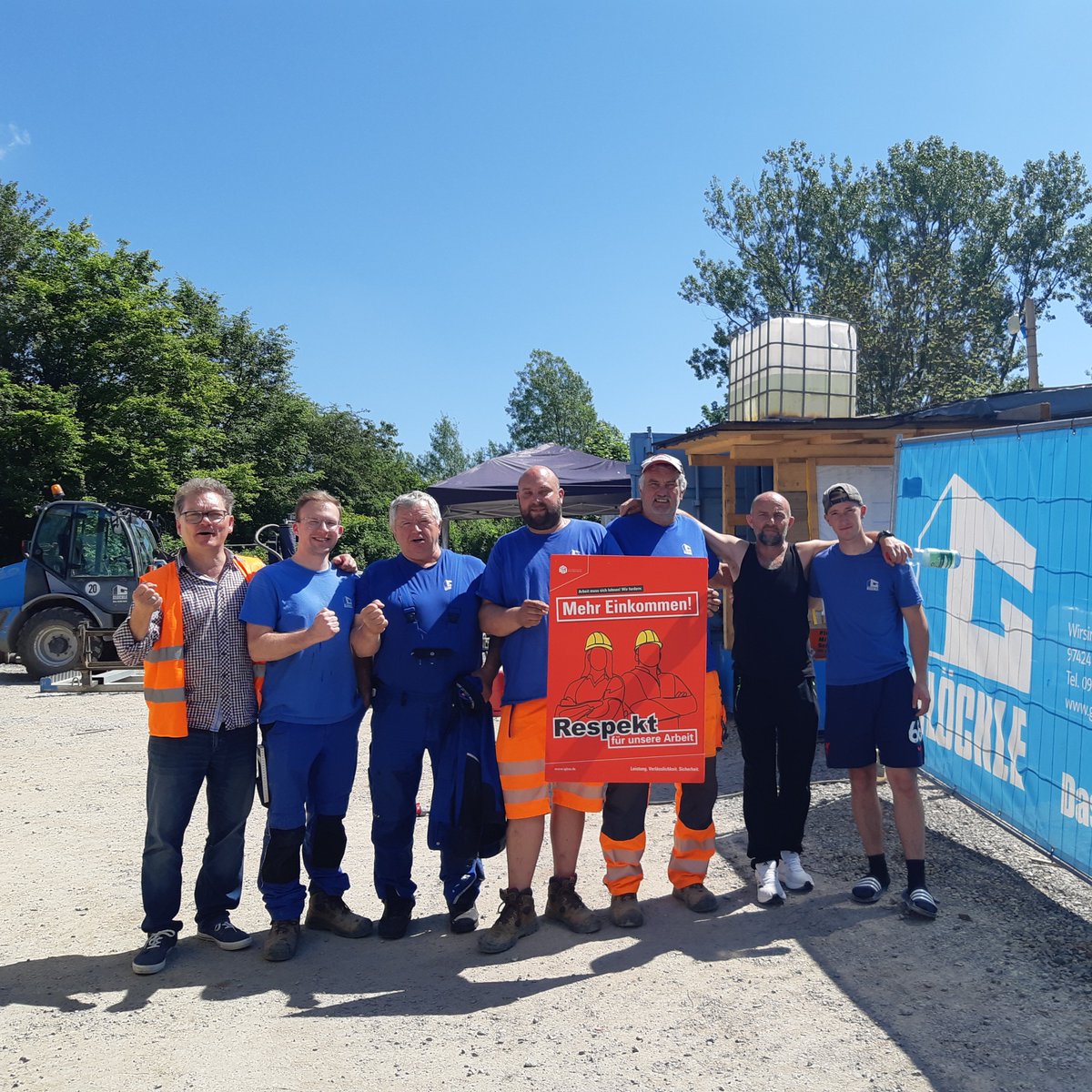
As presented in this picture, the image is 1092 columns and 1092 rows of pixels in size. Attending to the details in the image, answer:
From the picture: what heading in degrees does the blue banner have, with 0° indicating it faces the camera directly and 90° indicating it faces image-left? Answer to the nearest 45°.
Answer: approximately 45°

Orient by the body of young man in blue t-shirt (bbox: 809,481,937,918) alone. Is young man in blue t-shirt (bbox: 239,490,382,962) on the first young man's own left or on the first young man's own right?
on the first young man's own right

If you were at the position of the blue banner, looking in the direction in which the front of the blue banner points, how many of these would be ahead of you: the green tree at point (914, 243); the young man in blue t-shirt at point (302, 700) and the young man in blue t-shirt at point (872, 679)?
2

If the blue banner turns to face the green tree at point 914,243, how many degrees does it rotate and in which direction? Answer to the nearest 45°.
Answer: approximately 135° to its right

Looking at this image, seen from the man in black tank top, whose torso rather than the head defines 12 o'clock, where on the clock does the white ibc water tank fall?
The white ibc water tank is roughly at 6 o'clock from the man in black tank top.

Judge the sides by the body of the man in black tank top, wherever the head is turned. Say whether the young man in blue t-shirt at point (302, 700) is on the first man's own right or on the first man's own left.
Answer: on the first man's own right

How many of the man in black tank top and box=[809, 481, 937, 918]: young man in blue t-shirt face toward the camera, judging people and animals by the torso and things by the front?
2

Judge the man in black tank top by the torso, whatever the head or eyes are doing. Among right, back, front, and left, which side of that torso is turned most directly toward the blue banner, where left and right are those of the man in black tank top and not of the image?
left

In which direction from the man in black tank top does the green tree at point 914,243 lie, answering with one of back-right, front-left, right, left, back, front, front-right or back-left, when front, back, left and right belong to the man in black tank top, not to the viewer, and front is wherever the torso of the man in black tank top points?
back

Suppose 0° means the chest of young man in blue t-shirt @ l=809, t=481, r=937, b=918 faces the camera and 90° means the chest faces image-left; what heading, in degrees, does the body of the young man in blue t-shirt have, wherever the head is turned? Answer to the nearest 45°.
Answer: approximately 0°
